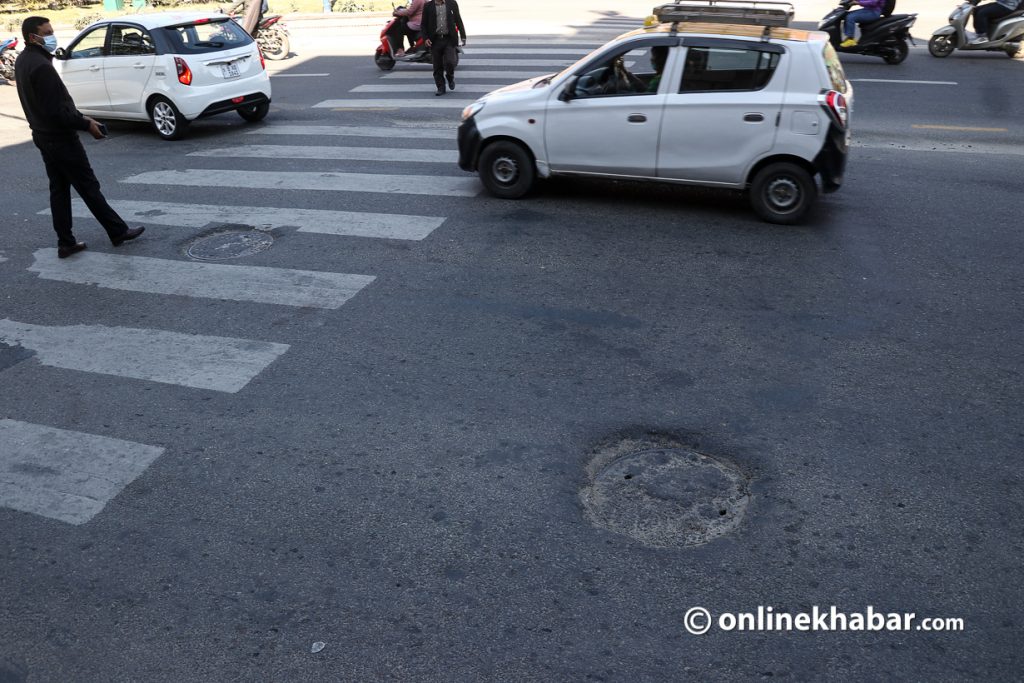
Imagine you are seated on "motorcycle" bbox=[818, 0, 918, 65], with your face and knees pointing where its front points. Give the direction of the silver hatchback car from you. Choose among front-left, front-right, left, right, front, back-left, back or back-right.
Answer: left

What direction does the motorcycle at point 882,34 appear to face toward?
to the viewer's left

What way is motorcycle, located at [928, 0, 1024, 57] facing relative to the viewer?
to the viewer's left

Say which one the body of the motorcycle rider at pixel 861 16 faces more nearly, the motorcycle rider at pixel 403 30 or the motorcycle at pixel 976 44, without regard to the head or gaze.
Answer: the motorcycle rider

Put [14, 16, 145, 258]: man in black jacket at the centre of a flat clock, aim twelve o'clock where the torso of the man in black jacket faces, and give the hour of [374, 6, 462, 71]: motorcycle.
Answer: The motorcycle is roughly at 10 o'clock from the man in black jacket.

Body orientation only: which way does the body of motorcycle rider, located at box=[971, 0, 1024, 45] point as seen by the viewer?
to the viewer's left

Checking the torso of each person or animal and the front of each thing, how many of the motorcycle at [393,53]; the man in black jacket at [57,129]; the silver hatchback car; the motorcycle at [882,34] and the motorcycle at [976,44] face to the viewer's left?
4

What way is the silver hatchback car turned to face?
to the viewer's left

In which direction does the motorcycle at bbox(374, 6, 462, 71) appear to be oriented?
to the viewer's left

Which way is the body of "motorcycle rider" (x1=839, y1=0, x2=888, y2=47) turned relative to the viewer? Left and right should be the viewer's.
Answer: facing to the left of the viewer

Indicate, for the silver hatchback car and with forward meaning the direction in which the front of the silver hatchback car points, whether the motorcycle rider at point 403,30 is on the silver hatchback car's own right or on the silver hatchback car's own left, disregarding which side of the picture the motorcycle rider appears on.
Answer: on the silver hatchback car's own right

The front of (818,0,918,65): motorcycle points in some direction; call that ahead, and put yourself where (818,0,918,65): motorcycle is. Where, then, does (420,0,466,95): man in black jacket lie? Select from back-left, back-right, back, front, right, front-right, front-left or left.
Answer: front-left

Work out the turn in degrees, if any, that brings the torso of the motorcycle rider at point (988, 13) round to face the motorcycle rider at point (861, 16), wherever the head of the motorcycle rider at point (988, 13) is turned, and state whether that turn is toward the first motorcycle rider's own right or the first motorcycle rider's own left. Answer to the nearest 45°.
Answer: approximately 45° to the first motorcycle rider's own left

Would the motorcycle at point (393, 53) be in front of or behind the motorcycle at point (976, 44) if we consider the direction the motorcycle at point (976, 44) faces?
in front

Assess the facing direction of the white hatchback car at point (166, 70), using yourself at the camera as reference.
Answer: facing away from the viewer and to the left of the viewer
